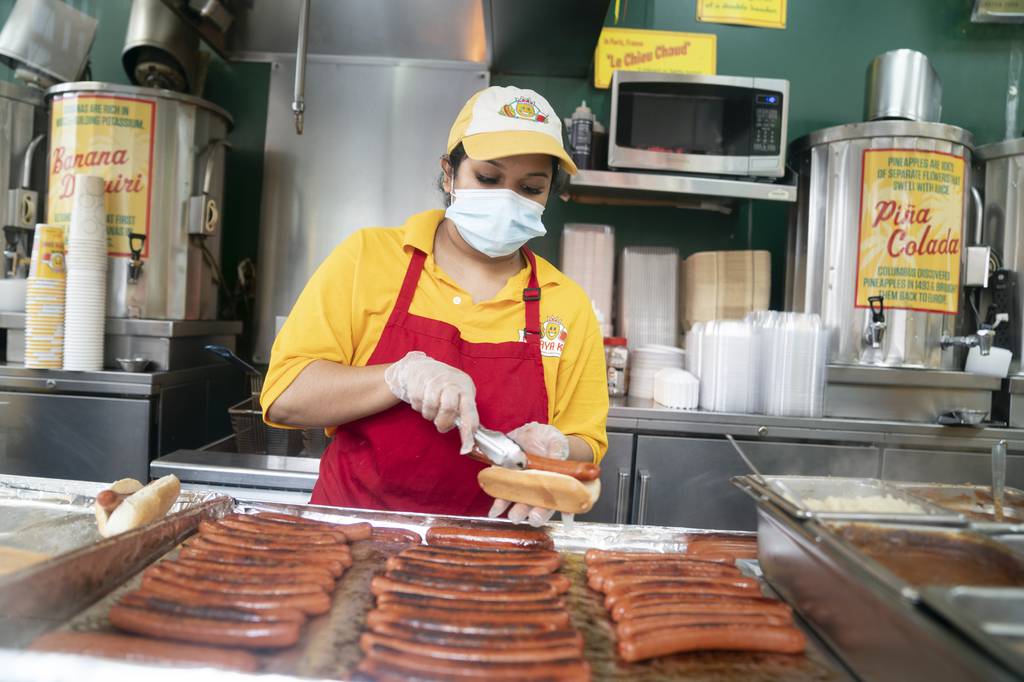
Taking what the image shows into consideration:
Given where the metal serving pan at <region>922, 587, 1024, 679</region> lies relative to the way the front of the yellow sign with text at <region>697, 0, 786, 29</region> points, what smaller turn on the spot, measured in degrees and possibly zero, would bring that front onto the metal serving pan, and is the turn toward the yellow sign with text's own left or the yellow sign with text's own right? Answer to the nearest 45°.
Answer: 0° — it already faces it

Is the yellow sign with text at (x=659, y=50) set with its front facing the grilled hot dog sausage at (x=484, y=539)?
yes

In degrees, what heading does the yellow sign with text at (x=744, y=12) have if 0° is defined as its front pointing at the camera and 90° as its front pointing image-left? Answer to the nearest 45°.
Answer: approximately 0°

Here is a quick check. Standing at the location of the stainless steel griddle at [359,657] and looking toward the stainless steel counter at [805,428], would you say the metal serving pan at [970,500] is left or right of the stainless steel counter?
right

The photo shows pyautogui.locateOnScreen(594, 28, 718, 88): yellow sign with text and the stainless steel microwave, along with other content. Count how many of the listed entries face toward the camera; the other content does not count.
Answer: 2

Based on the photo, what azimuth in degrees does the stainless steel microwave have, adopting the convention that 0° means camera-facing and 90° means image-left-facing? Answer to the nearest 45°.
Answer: approximately 0°

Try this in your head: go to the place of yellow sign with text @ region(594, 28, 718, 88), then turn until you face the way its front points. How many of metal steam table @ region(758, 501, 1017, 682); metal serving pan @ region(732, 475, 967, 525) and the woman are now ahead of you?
3

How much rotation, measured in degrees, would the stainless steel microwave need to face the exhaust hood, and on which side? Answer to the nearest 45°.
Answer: approximately 90° to its right
